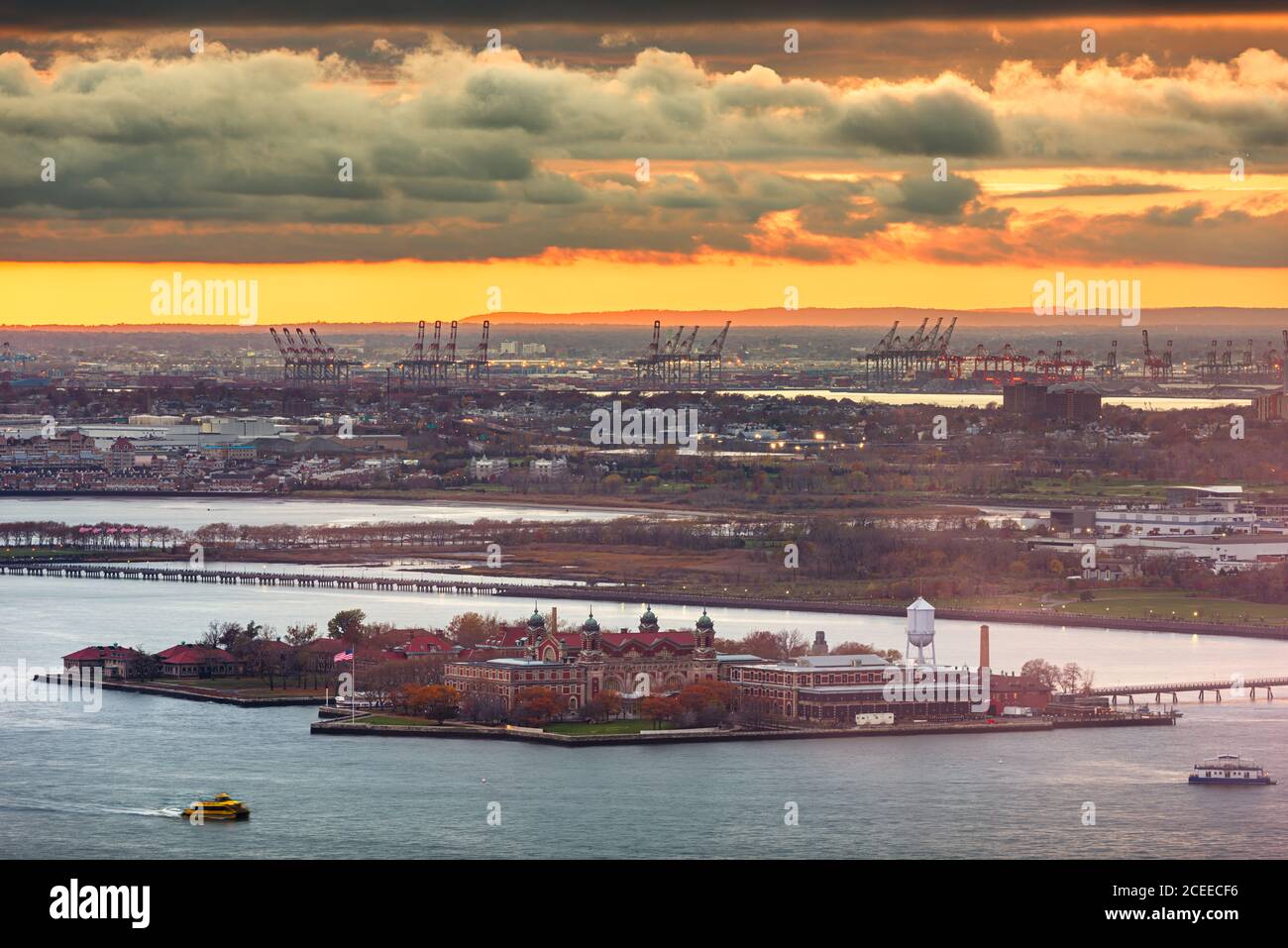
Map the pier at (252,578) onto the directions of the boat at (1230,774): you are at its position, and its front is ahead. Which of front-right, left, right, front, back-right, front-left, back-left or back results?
back-left

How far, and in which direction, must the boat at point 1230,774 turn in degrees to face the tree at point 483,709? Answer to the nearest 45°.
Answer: approximately 180°

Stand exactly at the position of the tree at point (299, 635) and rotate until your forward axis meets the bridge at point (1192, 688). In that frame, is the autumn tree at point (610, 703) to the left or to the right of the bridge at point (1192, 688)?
right

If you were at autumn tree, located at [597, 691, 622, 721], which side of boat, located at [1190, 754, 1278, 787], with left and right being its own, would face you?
back

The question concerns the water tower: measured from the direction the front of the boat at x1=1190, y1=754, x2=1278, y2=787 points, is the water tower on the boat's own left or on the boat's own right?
on the boat's own left

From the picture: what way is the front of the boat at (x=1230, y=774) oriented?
to the viewer's right

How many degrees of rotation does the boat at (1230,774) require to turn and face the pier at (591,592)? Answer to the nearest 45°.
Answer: approximately 135° to its left

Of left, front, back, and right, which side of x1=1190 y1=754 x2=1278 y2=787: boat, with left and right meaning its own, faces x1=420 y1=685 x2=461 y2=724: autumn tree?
back
